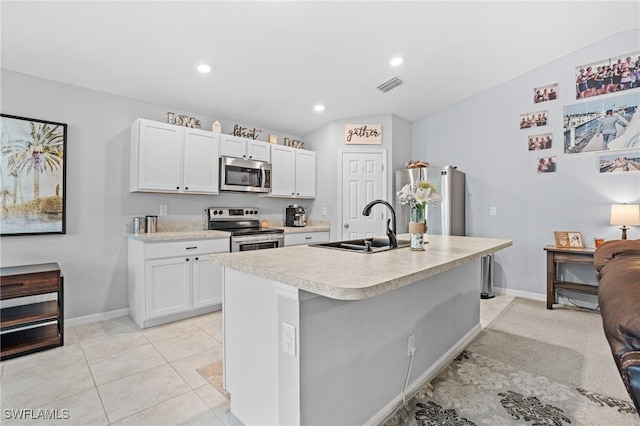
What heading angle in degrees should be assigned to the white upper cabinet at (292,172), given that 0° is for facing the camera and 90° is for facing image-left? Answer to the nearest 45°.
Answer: approximately 315°

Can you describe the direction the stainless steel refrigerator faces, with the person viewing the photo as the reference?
facing the viewer and to the left of the viewer

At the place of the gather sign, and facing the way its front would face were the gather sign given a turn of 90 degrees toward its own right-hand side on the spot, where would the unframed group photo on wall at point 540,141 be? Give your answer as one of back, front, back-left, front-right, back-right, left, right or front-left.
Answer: back

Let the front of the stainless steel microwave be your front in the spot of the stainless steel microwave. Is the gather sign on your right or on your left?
on your left

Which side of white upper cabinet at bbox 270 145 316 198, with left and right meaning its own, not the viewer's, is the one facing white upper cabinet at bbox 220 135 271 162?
right

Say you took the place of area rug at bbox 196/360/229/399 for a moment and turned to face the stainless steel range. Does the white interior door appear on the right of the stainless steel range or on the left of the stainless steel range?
right

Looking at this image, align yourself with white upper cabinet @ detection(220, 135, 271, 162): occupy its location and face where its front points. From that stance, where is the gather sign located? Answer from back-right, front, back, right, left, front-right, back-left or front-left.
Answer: front-left

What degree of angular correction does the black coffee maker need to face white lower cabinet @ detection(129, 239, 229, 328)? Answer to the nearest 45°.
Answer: approximately 90° to its right
